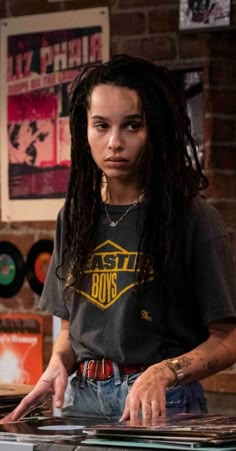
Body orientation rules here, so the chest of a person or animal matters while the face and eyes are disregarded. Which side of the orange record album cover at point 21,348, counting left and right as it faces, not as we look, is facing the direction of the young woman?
front

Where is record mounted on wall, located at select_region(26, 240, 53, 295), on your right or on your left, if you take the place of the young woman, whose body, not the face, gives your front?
on your right

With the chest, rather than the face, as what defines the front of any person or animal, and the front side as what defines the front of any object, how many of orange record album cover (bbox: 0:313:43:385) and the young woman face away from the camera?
0

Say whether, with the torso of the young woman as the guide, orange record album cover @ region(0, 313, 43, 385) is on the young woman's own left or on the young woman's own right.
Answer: on the young woman's own right

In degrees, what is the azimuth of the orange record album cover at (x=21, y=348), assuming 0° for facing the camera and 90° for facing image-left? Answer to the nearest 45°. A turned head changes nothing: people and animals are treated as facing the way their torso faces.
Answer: approximately 0°

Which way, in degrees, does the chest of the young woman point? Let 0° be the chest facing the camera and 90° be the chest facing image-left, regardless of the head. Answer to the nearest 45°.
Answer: approximately 45°
